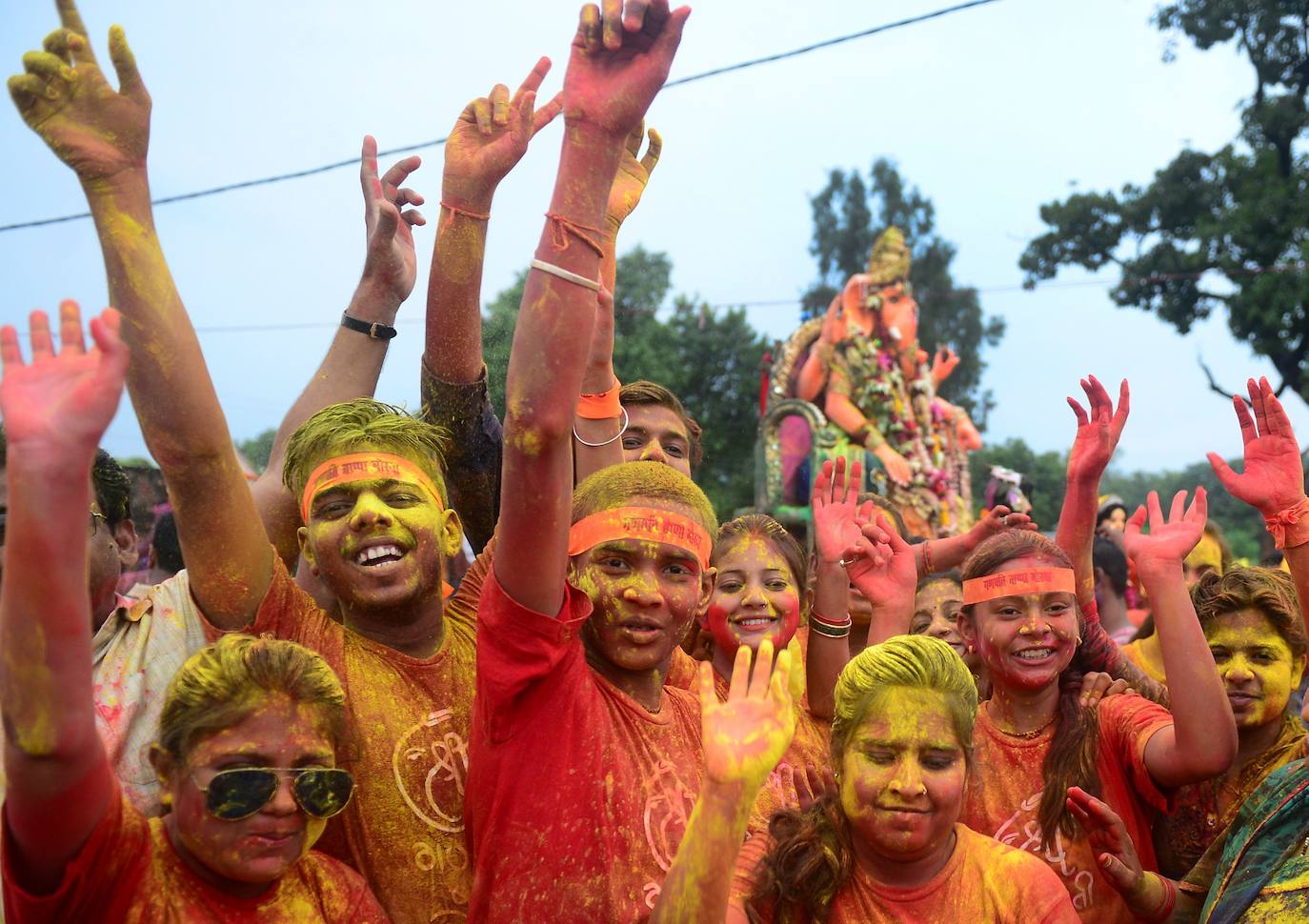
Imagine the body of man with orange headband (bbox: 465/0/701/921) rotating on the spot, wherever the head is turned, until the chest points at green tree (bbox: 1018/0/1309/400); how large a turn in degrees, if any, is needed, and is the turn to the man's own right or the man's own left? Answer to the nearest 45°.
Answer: approximately 90° to the man's own left

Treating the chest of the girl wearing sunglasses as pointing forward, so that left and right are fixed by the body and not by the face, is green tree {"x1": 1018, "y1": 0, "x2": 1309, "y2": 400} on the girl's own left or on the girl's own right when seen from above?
on the girl's own left

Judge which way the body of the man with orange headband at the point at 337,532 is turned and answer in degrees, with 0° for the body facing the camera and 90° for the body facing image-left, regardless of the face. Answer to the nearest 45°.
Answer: approximately 0°

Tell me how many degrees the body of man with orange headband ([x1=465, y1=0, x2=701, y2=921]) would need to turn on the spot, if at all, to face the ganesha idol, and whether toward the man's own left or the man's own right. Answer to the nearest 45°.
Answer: approximately 135° to the man's own left

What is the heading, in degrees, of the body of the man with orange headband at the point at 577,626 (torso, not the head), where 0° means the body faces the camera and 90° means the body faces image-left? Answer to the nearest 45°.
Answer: approximately 315°
